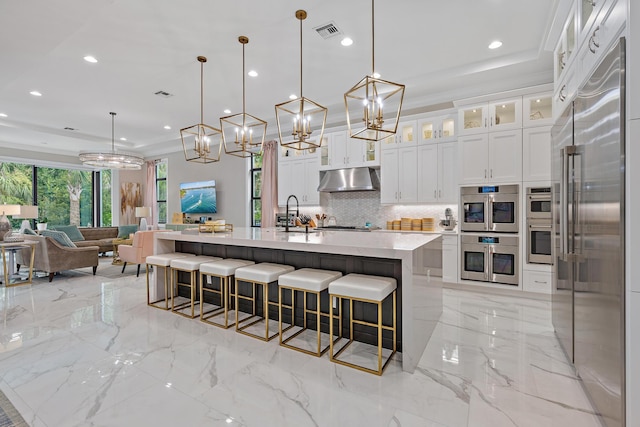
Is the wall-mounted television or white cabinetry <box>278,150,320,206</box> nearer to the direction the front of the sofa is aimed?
the wall-mounted television

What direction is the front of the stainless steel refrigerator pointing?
to the viewer's left

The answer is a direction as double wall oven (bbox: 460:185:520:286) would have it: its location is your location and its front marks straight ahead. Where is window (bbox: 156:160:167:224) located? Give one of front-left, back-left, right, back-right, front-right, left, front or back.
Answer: right

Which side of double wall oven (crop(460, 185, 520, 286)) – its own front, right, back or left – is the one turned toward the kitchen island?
front

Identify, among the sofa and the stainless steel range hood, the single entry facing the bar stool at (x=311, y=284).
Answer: the stainless steel range hood

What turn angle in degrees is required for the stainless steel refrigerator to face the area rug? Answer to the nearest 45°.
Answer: approximately 45° to its left
